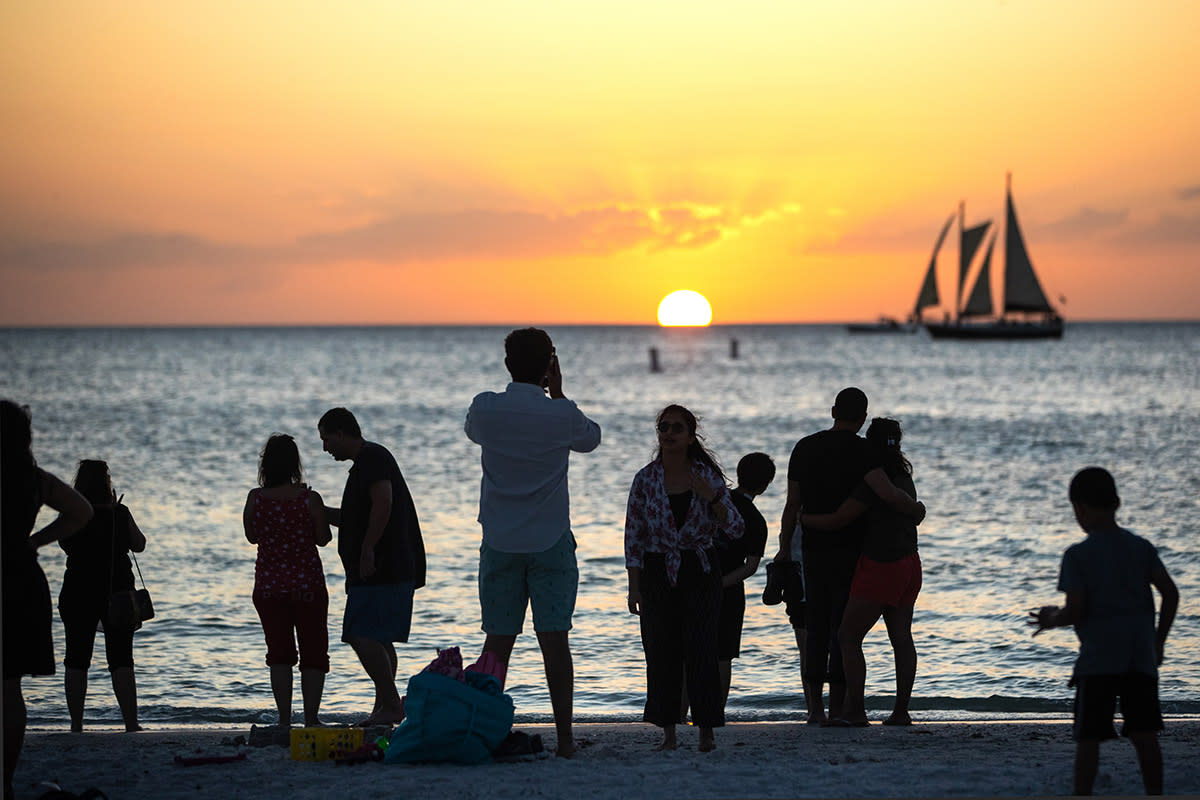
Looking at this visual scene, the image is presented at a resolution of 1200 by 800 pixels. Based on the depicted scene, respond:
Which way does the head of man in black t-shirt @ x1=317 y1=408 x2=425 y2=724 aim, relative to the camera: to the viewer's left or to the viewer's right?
to the viewer's left

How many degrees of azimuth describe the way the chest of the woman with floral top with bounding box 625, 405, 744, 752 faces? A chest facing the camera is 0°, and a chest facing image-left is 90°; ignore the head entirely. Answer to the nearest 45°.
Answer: approximately 0°

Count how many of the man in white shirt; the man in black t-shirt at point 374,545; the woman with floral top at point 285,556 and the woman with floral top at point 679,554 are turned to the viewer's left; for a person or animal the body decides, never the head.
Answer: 1

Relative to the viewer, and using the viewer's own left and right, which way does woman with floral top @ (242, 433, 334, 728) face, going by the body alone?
facing away from the viewer

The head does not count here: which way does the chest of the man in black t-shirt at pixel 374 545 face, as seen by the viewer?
to the viewer's left

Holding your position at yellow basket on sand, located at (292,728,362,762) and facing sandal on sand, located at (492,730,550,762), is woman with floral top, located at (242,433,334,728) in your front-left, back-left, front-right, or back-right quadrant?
back-left

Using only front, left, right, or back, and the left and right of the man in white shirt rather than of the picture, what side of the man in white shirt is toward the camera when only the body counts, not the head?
back

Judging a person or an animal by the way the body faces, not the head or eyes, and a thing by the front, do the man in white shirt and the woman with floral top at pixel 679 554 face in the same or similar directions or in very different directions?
very different directions

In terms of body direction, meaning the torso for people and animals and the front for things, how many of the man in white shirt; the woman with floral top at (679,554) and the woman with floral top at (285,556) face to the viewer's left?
0

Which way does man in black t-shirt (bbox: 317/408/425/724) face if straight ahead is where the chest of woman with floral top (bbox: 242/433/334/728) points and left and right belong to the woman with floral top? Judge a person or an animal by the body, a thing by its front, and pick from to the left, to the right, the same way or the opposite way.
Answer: to the left

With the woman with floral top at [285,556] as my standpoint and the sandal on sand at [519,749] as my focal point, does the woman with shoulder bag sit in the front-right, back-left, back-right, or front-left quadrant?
back-right

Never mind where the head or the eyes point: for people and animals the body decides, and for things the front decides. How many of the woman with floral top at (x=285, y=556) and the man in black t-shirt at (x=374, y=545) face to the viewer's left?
1

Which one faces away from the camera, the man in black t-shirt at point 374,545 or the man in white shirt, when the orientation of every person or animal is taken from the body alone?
the man in white shirt

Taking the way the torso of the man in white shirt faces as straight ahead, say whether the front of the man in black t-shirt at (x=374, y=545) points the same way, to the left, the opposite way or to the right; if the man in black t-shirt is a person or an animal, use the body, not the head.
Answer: to the left

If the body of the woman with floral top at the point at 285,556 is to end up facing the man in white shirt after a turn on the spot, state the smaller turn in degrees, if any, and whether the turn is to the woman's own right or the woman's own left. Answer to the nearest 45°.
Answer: approximately 135° to the woman's own right

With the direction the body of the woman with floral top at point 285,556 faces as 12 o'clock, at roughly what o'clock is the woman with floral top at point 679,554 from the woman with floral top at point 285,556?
the woman with floral top at point 679,554 is roughly at 4 o'clock from the woman with floral top at point 285,556.
